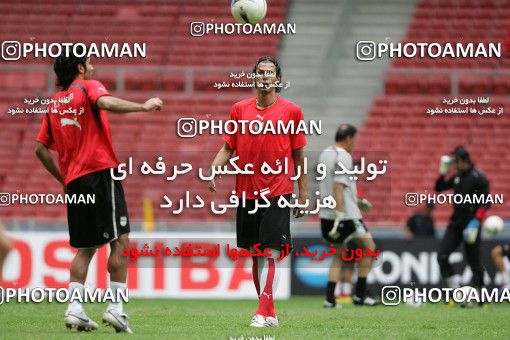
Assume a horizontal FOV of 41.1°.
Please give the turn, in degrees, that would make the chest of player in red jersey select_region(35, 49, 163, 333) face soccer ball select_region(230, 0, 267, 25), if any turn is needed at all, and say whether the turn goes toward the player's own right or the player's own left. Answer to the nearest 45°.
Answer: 0° — they already face it

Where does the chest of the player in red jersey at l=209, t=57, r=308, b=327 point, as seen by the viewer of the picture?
toward the camera

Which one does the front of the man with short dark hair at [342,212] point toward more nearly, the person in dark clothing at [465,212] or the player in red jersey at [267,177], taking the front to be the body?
the person in dark clothing

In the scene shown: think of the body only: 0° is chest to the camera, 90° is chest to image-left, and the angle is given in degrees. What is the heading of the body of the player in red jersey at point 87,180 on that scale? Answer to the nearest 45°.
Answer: approximately 225°

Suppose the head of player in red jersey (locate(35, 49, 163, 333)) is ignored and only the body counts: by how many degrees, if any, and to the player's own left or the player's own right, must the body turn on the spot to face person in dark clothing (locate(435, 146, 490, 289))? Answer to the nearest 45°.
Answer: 0° — they already face them

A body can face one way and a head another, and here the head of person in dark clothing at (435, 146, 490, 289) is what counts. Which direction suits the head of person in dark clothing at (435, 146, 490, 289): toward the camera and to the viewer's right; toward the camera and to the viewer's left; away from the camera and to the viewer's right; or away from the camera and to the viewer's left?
toward the camera and to the viewer's left

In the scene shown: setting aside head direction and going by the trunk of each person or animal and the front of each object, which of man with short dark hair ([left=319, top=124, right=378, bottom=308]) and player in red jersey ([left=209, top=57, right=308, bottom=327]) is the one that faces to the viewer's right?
the man with short dark hair

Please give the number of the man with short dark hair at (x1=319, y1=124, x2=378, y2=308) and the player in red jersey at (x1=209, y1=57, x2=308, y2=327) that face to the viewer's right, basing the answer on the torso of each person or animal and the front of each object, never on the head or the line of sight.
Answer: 1

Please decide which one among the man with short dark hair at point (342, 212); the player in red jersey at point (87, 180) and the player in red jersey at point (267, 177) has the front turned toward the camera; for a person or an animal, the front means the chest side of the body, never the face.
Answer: the player in red jersey at point (267, 177)

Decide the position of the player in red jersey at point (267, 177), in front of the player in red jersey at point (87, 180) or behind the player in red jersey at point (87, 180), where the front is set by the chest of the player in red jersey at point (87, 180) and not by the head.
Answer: in front

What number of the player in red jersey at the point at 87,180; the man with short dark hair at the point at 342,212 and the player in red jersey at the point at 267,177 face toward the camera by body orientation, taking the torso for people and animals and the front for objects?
1

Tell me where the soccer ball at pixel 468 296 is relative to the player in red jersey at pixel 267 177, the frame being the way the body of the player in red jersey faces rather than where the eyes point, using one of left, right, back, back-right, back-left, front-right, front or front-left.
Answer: back-left
